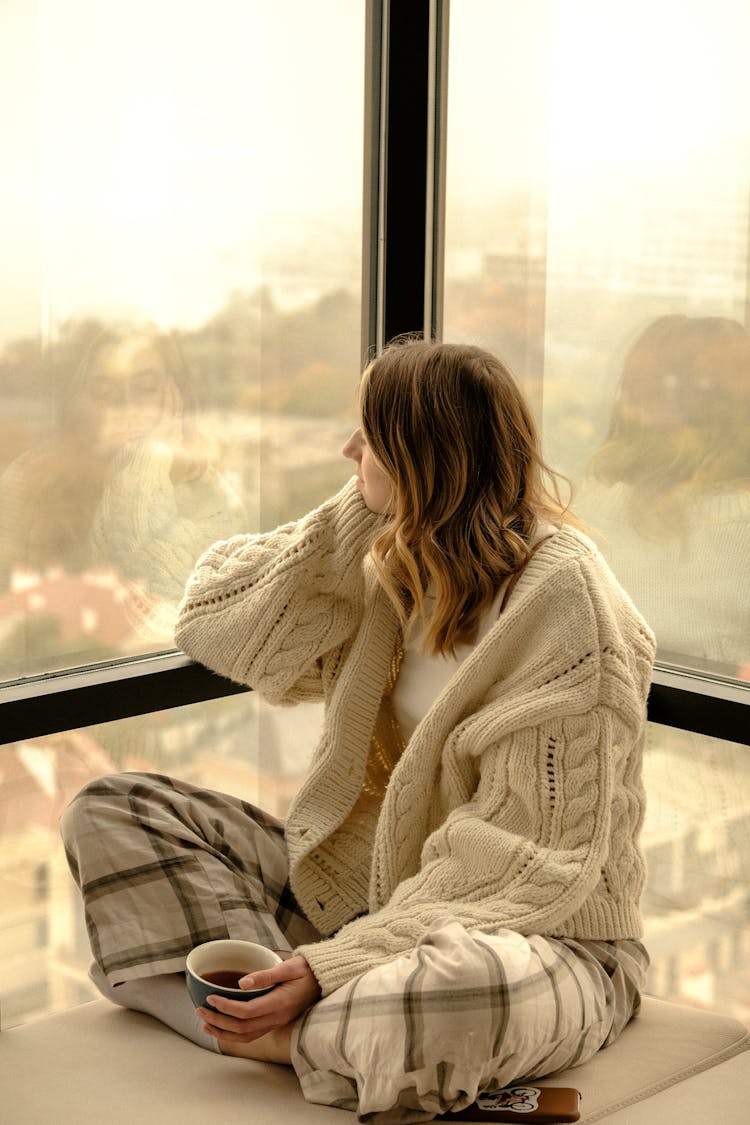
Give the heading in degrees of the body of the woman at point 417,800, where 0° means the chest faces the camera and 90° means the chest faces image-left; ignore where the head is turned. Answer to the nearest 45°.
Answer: approximately 45°

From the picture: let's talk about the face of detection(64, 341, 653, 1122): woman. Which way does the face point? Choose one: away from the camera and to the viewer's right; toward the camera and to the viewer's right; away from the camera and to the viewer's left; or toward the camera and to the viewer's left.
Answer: away from the camera and to the viewer's left
